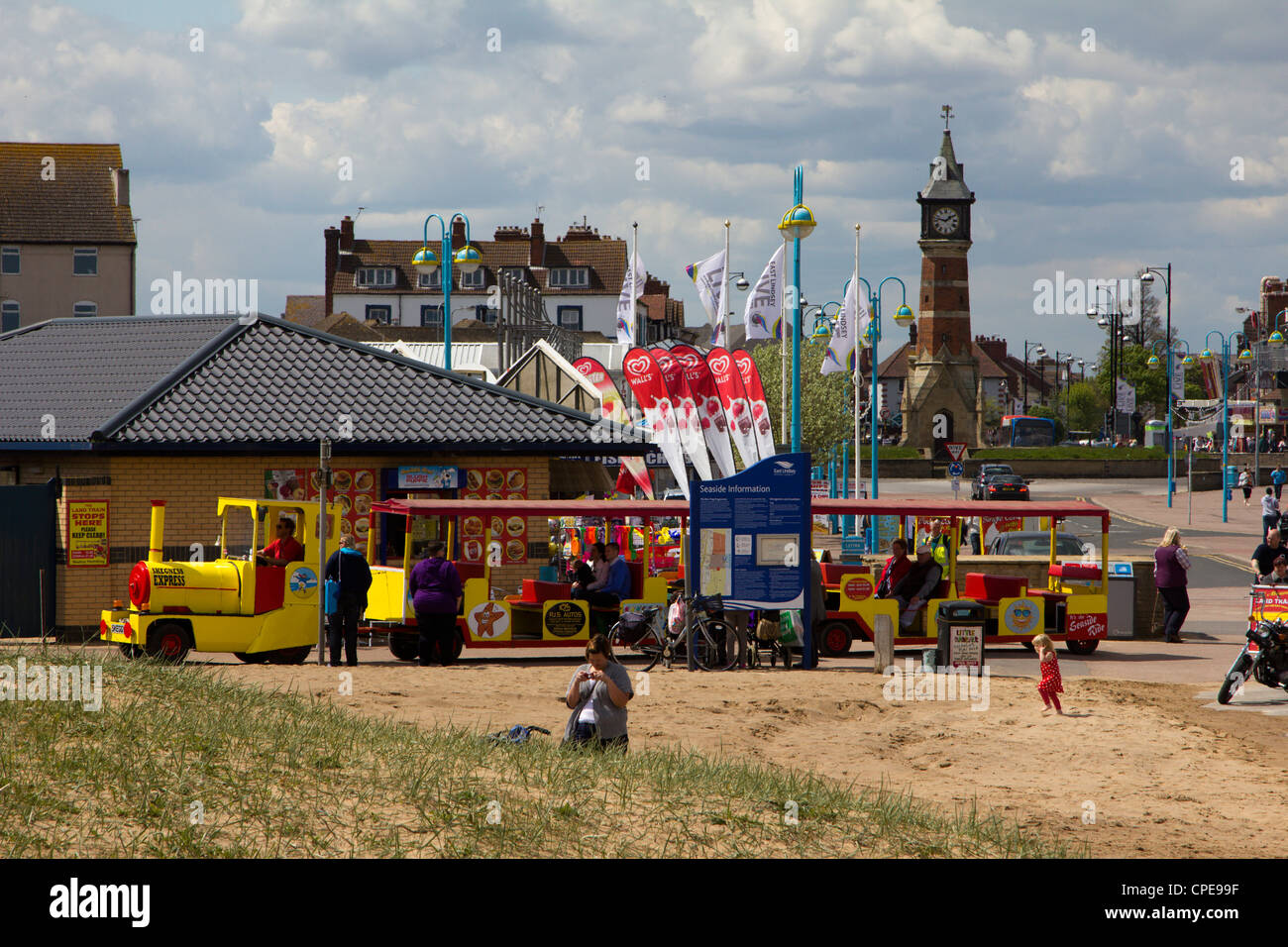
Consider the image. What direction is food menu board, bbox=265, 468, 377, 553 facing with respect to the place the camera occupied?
facing the viewer

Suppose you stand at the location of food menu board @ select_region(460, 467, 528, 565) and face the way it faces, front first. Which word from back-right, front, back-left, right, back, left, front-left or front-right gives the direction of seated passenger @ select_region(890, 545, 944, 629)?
front-left

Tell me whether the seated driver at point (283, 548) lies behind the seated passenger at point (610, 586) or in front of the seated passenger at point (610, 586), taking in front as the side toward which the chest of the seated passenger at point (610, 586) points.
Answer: in front

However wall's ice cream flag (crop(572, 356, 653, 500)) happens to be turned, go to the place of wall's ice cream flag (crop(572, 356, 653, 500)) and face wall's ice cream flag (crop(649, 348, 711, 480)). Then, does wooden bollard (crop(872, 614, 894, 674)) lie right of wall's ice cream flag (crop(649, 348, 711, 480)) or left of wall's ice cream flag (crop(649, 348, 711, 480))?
right

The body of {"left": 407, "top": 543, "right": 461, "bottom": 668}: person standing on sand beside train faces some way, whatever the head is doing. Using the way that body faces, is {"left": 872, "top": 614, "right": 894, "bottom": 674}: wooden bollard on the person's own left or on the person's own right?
on the person's own right

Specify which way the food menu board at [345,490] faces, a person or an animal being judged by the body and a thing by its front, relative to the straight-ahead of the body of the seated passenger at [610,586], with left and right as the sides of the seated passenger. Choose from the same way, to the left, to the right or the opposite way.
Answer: to the left

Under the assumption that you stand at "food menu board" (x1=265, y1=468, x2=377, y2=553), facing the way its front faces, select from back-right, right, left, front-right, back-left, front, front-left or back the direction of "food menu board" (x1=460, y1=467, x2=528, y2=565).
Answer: left

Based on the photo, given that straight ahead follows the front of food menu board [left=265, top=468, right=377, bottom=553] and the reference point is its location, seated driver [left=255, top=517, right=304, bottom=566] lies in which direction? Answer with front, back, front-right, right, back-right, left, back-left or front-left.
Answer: front

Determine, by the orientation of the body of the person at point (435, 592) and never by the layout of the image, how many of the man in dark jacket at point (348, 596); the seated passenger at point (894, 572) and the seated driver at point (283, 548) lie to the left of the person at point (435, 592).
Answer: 2

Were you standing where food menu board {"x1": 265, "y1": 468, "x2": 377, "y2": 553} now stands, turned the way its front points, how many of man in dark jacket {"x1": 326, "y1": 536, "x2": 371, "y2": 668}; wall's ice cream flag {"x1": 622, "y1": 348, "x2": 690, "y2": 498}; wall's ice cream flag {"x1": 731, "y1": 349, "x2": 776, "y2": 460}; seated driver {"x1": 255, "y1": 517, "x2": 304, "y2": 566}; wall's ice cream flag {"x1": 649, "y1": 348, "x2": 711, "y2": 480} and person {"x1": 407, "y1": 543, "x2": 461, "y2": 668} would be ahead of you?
3

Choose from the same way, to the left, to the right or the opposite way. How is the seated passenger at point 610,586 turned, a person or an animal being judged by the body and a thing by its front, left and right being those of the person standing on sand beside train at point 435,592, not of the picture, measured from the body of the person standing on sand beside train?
to the left

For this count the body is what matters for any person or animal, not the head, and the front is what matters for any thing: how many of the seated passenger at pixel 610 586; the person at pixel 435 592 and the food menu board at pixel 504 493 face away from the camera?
1

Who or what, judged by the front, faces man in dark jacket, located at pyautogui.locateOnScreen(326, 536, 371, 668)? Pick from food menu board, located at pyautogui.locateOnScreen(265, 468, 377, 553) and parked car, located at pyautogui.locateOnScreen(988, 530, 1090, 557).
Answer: the food menu board

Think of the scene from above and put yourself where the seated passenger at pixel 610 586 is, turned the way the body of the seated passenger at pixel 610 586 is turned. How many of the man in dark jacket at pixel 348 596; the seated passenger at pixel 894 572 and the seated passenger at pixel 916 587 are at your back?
2

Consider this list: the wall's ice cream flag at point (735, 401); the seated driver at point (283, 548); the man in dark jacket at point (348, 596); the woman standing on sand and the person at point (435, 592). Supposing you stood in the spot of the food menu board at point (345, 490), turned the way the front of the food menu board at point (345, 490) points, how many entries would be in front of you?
4
